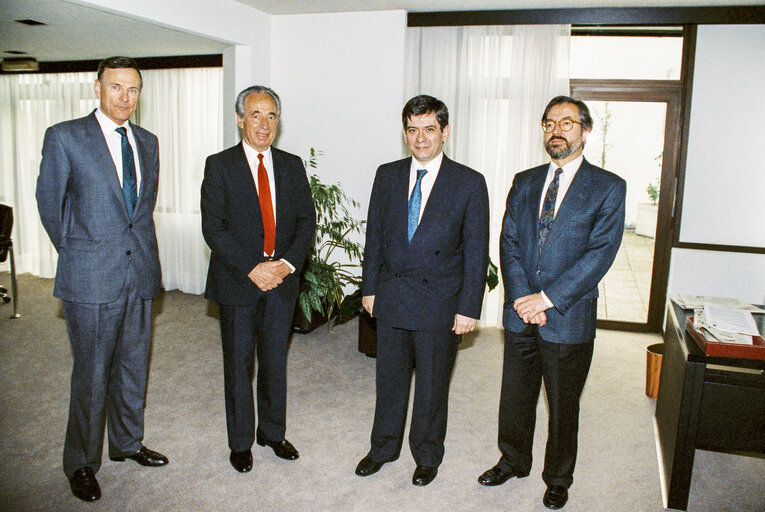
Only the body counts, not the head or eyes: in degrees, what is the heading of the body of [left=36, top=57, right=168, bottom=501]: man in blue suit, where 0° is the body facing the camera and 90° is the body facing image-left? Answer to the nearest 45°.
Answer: approximately 315°

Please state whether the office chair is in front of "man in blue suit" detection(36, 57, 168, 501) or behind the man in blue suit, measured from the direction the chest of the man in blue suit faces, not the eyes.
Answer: behind

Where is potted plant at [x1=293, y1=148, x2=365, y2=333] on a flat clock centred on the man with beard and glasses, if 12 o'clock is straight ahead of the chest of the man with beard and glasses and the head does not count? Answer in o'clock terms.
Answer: The potted plant is roughly at 3 o'clock from the man with beard and glasses.

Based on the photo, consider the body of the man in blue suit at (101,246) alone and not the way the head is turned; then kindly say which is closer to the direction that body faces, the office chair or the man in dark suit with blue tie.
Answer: the man in dark suit with blue tie

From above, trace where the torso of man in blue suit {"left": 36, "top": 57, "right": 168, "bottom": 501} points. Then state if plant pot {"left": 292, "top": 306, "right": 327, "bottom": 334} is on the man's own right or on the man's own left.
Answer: on the man's own left

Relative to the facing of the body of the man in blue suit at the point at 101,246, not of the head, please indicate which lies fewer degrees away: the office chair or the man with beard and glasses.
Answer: the man with beard and glasses

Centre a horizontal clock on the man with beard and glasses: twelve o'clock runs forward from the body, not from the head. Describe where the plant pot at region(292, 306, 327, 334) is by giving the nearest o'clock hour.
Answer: The plant pot is roughly at 3 o'clock from the man with beard and glasses.

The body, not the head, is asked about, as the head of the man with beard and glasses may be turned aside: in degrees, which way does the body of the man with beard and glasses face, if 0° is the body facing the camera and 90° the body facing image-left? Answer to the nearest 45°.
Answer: approximately 45°
